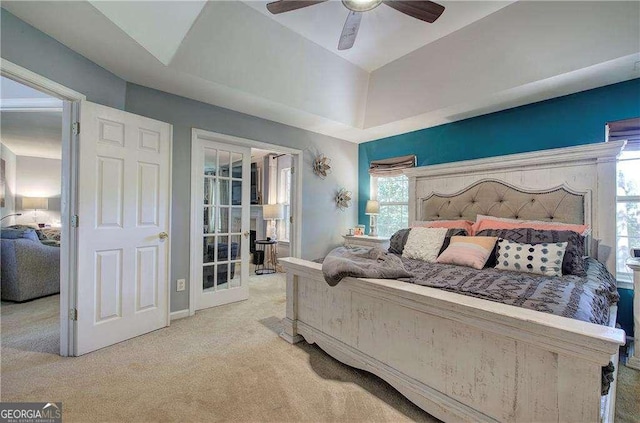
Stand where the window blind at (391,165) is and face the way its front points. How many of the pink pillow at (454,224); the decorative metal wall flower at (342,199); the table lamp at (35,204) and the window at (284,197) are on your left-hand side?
1

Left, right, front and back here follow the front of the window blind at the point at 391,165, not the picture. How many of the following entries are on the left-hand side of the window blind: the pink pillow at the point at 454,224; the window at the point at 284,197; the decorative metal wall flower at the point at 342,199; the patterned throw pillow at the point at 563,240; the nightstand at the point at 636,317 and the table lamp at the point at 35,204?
3

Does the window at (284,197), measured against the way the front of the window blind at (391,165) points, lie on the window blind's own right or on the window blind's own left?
on the window blind's own right

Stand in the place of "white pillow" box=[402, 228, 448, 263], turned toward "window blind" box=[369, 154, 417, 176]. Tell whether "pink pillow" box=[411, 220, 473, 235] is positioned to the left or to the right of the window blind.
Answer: right

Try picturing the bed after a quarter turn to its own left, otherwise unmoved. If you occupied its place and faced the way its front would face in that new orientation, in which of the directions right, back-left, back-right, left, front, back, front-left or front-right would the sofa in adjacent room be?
back-right

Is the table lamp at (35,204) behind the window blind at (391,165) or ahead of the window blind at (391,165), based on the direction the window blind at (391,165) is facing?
ahead

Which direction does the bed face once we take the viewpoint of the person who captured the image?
facing the viewer and to the left of the viewer

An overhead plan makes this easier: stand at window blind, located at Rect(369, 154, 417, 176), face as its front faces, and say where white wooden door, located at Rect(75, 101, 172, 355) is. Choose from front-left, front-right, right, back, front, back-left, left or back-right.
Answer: front

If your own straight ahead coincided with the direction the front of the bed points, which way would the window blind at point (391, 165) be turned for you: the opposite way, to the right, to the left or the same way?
the same way

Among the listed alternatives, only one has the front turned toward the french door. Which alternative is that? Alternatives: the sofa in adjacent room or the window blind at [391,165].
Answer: the window blind

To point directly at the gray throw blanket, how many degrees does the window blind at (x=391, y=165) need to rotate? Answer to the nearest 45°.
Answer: approximately 45° to its left

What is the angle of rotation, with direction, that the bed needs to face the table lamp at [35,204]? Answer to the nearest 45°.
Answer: approximately 45° to its right

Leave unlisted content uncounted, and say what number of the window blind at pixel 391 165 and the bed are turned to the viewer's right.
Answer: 0
